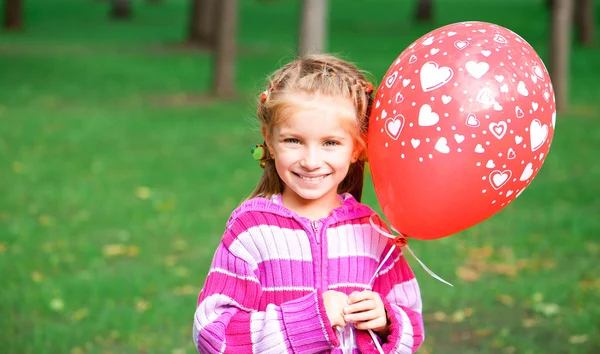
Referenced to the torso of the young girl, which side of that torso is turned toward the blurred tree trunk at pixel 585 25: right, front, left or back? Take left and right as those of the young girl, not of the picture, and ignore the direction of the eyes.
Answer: back

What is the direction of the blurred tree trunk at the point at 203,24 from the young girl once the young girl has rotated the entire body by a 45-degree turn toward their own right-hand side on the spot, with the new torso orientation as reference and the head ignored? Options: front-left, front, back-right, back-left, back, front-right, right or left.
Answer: back-right

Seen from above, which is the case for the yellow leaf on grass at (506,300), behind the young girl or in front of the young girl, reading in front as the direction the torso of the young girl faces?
behind

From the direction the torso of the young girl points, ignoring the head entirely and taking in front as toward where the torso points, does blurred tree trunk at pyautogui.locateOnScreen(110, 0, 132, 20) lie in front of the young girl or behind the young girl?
behind

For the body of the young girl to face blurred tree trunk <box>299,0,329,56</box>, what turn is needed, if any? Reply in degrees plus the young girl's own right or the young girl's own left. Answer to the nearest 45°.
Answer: approximately 180°

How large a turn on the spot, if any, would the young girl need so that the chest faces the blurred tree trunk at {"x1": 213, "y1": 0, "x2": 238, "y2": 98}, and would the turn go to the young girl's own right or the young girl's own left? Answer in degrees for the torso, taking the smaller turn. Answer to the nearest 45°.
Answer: approximately 180°

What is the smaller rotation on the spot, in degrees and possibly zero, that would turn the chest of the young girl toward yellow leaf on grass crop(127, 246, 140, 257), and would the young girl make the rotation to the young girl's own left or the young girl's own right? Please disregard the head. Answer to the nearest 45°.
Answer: approximately 180°

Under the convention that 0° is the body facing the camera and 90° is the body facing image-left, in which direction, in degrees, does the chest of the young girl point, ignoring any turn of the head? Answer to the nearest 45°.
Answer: approximately 0°

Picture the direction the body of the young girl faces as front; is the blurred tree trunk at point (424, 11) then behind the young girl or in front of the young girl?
behind
